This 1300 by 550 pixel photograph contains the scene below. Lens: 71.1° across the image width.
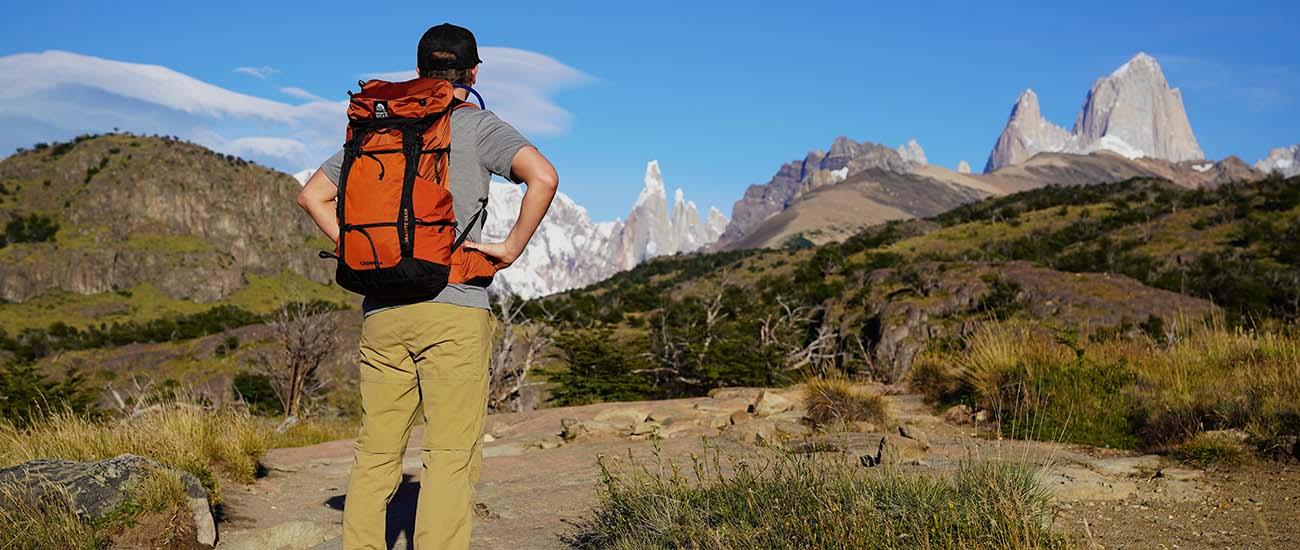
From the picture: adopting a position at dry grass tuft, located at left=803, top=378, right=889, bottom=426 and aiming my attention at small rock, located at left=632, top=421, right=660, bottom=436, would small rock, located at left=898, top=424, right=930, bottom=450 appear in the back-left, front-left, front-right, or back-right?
back-left

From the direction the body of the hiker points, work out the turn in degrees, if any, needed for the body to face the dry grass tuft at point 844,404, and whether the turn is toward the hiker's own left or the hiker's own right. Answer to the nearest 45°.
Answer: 0° — they already face it

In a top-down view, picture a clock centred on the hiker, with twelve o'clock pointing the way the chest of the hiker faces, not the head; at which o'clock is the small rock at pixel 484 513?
The small rock is roughly at 11 o'clock from the hiker.

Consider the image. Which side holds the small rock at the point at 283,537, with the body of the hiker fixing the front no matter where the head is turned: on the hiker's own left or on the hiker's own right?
on the hiker's own left

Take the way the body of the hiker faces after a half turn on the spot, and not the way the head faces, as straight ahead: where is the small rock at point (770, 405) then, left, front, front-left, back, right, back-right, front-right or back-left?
back

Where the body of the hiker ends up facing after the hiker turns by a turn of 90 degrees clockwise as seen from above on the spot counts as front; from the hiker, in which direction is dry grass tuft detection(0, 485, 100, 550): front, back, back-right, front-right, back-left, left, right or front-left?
back

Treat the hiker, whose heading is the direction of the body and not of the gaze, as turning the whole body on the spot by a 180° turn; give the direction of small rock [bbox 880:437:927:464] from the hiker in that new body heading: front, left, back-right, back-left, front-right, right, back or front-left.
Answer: back

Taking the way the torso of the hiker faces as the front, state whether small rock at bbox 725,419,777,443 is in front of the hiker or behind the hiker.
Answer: in front

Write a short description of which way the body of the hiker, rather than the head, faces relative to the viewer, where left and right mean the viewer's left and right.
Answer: facing away from the viewer and to the right of the viewer

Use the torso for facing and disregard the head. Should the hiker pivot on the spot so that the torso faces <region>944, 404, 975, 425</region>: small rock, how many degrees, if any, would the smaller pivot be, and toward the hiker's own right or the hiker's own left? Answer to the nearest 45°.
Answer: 0° — they already face it

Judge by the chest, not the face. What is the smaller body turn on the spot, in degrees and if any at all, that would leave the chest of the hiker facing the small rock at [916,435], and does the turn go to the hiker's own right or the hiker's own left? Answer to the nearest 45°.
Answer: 0° — they already face it

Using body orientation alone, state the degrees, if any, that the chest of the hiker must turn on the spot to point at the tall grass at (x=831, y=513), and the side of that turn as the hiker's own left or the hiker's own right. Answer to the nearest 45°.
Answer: approximately 45° to the hiker's own right
